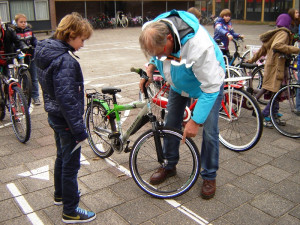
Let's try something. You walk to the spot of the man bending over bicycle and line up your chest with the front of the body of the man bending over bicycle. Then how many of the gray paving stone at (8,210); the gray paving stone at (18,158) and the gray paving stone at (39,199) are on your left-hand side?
0

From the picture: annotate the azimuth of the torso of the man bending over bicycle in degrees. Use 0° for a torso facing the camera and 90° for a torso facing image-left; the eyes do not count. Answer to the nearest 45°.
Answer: approximately 45°

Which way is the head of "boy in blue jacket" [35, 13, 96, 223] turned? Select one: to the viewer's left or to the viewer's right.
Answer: to the viewer's right

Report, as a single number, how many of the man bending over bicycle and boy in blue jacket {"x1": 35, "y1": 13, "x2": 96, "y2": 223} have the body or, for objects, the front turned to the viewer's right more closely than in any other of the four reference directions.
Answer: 1

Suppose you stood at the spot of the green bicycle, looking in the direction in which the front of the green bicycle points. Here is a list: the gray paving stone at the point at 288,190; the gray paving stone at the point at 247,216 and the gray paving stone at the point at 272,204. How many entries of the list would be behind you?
0

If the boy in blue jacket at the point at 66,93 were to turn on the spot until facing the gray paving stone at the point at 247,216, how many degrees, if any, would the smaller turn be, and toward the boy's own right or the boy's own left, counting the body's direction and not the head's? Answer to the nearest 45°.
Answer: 0° — they already face it

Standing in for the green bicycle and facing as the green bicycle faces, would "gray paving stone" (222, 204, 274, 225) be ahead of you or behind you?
ahead

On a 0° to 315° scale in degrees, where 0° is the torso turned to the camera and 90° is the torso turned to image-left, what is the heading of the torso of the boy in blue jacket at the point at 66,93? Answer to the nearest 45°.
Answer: approximately 270°

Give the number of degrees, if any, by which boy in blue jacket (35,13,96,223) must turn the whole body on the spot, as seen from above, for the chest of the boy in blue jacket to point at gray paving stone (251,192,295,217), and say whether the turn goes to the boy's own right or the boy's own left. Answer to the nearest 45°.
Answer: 0° — they already face it

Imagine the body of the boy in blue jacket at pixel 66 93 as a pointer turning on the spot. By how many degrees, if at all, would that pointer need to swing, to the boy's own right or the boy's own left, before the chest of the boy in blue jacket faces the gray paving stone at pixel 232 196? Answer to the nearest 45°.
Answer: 0° — they already face it

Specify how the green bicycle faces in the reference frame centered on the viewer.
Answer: facing the viewer and to the right of the viewer

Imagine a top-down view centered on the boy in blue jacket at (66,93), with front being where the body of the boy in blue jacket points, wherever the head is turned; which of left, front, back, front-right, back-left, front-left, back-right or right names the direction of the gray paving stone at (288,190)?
front
